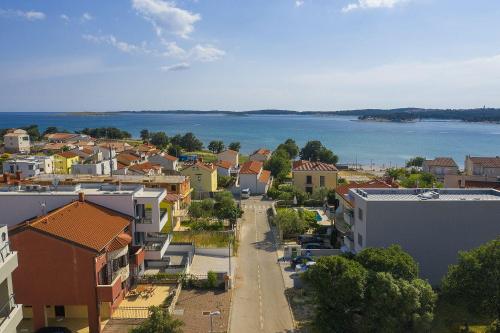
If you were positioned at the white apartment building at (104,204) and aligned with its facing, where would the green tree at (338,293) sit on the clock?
The green tree is roughly at 2 o'clock from the white apartment building.

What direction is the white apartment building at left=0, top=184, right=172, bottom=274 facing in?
to the viewer's right

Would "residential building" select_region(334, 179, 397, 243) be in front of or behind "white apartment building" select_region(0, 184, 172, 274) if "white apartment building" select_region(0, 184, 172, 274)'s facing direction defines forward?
in front

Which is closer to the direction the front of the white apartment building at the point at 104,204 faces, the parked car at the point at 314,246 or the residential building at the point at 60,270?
the parked car

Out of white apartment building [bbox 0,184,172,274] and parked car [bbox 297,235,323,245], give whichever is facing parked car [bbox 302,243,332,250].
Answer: the white apartment building

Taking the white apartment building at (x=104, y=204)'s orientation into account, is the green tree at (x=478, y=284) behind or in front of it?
in front

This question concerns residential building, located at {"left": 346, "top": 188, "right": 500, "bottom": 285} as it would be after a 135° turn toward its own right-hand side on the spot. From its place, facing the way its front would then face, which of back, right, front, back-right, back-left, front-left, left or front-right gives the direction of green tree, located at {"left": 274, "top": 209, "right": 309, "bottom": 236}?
left

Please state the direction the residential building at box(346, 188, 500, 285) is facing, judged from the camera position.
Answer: facing to the left of the viewer

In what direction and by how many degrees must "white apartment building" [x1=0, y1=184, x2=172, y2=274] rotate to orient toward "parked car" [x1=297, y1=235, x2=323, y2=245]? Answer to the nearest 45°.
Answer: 0° — it already faces it
